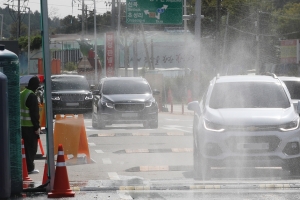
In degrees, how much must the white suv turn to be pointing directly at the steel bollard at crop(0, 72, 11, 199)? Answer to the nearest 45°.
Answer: approximately 45° to its right

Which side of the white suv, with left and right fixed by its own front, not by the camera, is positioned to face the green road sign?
back

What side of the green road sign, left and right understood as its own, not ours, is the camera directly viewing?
front

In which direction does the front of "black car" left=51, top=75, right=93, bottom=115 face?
toward the camera

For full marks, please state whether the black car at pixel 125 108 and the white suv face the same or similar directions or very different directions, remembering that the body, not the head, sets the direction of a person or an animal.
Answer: same or similar directions

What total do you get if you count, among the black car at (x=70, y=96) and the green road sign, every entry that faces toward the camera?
2

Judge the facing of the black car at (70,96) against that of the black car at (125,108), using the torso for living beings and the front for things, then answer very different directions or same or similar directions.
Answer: same or similar directions

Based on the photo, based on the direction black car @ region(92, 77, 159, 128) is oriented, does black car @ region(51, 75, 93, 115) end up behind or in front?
behind

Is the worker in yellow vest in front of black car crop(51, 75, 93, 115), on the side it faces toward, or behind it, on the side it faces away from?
in front

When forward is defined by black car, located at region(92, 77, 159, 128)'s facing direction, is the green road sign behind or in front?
behind

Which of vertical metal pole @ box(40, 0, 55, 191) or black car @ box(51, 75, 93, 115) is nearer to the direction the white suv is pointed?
the vertical metal pole

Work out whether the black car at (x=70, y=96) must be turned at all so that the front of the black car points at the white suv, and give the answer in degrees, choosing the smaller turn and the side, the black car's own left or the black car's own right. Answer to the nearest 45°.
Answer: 0° — it already faces it

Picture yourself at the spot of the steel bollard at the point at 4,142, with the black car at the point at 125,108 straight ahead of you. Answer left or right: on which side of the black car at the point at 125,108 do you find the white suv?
right

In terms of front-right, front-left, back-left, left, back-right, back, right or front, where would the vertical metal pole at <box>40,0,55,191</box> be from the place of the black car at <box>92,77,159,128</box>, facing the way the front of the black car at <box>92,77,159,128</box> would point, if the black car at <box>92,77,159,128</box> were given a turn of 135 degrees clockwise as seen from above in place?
back-left

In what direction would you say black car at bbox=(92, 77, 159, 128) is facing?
toward the camera

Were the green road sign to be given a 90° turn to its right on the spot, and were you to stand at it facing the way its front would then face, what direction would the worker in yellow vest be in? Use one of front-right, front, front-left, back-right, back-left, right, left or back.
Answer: left
